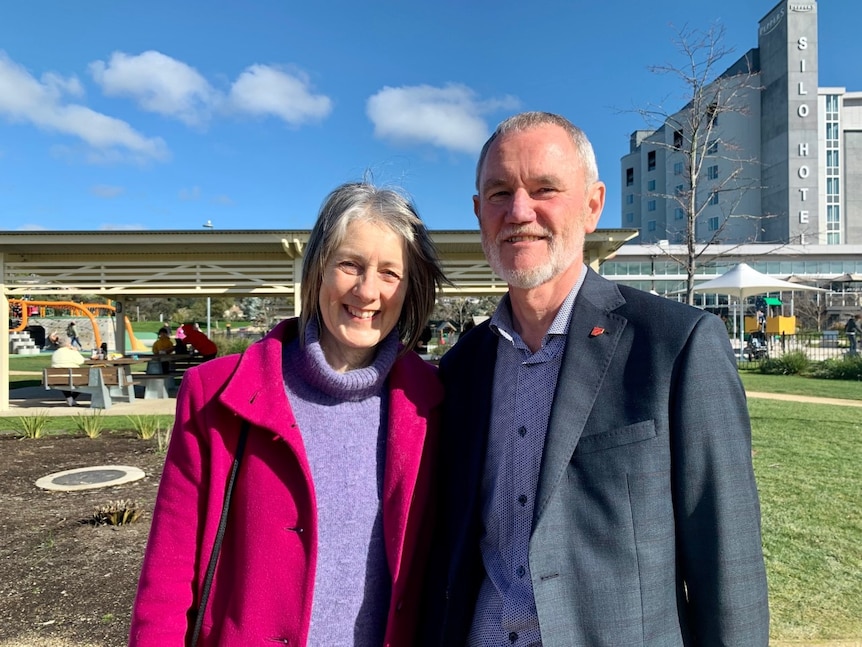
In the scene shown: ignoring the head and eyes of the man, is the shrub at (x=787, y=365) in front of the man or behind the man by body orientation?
behind

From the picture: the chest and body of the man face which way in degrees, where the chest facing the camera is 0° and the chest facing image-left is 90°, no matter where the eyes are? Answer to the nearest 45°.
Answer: approximately 45°

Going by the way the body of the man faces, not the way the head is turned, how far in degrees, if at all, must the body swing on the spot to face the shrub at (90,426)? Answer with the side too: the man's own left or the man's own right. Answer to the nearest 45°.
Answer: approximately 90° to the man's own right

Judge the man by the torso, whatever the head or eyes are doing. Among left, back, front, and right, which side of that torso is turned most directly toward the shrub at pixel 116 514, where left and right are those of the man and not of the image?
right

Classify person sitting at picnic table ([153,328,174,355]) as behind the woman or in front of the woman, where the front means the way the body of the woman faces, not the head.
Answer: behind

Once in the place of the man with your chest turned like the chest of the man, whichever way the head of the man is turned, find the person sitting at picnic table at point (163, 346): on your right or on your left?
on your right

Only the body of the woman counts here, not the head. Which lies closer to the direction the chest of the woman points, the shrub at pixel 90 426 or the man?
the man

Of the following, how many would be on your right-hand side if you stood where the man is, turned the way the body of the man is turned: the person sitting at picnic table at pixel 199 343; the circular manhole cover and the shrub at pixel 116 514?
3

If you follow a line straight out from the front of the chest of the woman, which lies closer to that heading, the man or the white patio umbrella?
the man
